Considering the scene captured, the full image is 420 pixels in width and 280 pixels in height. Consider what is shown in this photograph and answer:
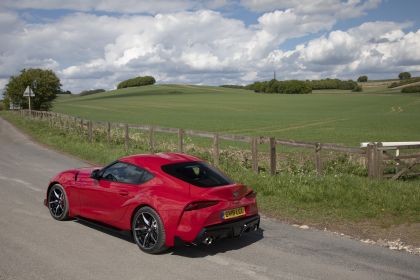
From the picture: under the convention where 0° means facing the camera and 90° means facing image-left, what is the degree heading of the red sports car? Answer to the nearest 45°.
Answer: approximately 135°
